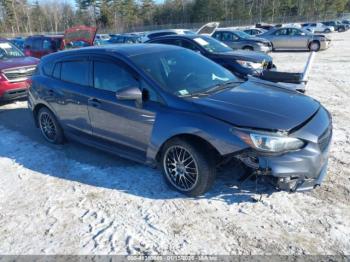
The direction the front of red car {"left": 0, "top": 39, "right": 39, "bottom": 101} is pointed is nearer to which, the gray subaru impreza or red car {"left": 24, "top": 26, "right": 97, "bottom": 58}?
the gray subaru impreza

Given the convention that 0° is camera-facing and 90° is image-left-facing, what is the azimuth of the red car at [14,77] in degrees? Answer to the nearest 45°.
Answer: approximately 315°

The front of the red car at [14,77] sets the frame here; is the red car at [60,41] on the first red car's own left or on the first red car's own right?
on the first red car's own left

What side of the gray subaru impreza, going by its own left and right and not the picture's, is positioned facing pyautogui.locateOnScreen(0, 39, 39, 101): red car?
back

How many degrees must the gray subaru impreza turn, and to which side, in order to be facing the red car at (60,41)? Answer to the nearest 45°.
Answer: approximately 180°
